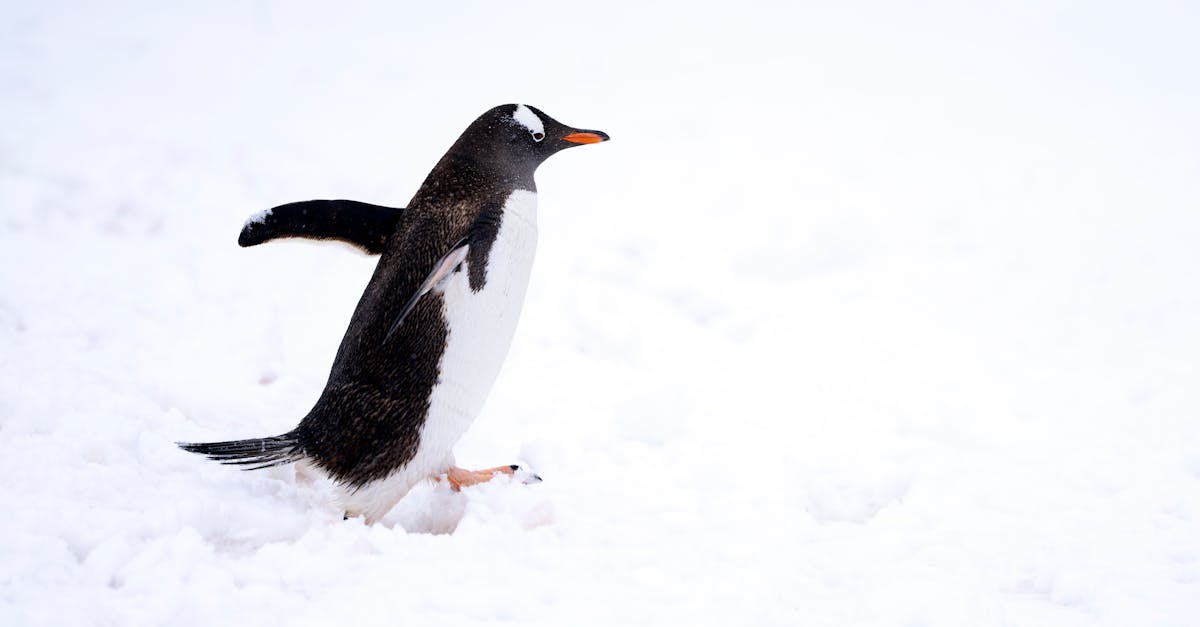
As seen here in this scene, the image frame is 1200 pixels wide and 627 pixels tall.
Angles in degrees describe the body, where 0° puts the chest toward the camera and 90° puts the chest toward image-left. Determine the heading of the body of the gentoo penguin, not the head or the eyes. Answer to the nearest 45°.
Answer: approximately 270°
